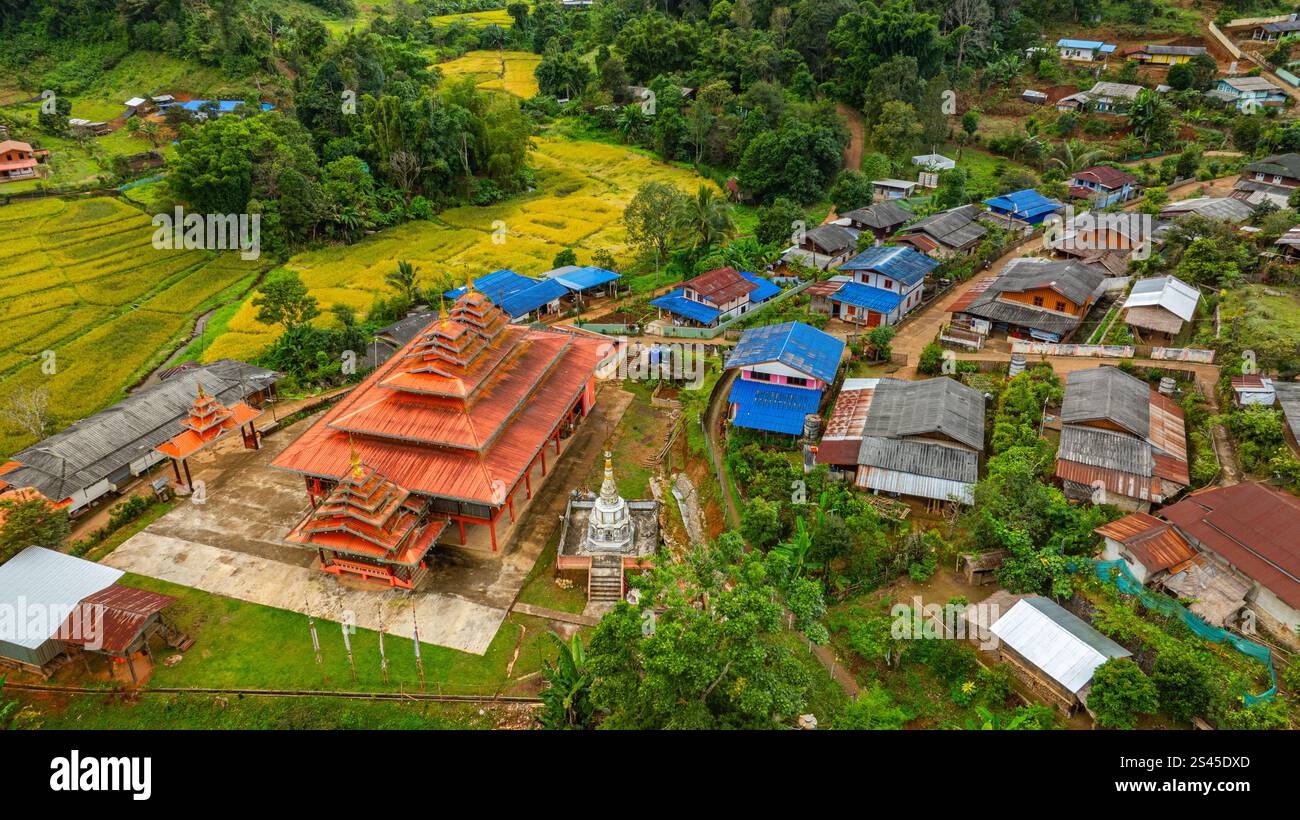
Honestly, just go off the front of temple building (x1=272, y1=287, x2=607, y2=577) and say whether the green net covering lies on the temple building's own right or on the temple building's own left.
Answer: on the temple building's own left

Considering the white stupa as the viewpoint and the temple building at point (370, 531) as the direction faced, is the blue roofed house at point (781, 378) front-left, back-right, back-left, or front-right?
back-right

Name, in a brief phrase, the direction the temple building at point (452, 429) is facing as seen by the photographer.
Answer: facing the viewer and to the left of the viewer

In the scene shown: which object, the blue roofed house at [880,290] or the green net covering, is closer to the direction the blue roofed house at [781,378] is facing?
the green net covering

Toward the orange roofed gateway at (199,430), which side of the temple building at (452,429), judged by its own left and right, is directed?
right

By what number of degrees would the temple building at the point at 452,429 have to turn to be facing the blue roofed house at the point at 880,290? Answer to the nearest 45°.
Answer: approximately 180°

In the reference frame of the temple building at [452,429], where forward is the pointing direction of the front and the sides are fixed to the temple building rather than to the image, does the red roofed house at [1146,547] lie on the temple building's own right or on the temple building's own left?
on the temple building's own left

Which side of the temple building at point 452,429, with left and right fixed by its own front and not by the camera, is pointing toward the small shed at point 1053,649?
left

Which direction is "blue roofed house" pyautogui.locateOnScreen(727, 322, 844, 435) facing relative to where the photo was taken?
toward the camera

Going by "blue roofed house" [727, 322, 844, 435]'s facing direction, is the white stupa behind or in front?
in front

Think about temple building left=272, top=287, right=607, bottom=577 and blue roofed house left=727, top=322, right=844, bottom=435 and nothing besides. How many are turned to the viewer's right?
0
